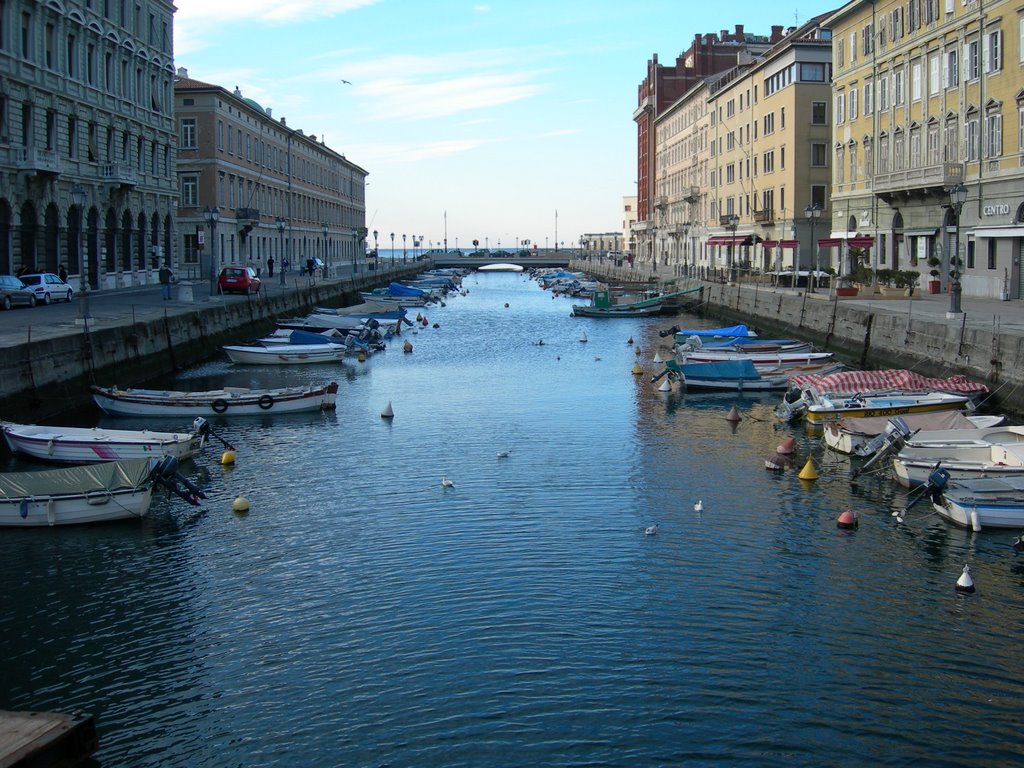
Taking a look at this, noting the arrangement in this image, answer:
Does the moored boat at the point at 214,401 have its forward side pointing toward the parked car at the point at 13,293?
no

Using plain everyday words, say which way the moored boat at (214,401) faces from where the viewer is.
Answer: facing to the left of the viewer

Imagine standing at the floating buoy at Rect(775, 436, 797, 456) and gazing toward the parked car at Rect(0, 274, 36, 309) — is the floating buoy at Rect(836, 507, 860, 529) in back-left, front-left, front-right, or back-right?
back-left

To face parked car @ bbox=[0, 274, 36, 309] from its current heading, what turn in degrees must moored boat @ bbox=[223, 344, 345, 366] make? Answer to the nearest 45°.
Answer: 0° — it already faces it

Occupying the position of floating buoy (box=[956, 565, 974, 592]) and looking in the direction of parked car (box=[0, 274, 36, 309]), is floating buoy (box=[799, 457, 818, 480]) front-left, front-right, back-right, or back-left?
front-right

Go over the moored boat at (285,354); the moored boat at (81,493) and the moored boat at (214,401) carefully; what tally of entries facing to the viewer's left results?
3

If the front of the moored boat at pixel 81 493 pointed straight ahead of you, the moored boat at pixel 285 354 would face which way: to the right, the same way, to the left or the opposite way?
the same way

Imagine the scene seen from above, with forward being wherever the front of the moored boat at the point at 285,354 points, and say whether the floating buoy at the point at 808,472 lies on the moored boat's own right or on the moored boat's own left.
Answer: on the moored boat's own left

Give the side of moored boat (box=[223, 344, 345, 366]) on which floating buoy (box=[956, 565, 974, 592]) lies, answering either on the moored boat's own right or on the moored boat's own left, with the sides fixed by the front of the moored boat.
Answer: on the moored boat's own left

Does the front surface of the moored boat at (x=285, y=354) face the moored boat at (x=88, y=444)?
no

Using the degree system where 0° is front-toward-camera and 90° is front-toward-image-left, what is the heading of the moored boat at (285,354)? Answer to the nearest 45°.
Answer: approximately 90°

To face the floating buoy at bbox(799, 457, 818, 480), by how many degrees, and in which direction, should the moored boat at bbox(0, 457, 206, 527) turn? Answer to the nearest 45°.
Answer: approximately 180°

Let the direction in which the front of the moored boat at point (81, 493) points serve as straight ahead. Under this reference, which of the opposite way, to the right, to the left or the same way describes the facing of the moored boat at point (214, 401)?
the same way

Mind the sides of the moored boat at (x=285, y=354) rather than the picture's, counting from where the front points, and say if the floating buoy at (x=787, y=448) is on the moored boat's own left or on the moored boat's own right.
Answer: on the moored boat's own left

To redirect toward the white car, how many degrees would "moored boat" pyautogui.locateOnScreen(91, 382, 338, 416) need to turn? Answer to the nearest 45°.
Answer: approximately 90° to its right

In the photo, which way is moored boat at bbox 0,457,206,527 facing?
to the viewer's left
